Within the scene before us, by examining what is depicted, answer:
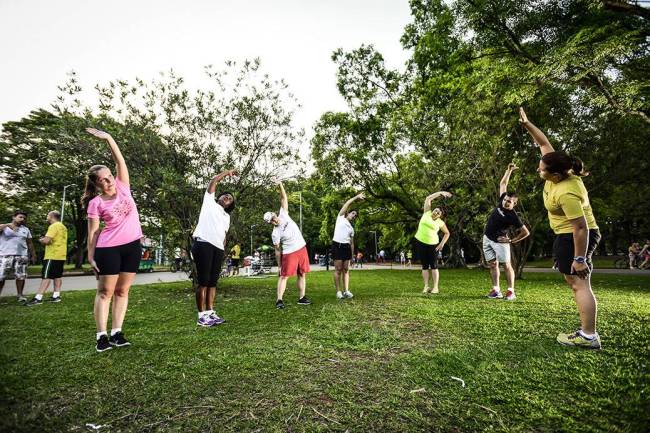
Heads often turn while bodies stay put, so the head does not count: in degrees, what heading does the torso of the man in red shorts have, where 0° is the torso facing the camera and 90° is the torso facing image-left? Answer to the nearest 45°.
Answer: approximately 0°

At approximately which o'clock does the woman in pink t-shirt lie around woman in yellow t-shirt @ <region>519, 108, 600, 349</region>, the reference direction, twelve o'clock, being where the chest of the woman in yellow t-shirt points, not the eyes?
The woman in pink t-shirt is roughly at 11 o'clock from the woman in yellow t-shirt.

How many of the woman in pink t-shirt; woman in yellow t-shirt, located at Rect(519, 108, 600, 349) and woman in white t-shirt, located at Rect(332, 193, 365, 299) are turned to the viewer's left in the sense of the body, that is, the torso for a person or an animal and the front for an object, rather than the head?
1

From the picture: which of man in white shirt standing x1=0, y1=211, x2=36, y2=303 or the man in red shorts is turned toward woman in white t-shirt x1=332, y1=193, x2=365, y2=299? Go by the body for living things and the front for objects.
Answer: the man in white shirt standing

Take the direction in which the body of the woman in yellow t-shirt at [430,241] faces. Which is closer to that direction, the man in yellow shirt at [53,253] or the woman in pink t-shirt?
the woman in pink t-shirt

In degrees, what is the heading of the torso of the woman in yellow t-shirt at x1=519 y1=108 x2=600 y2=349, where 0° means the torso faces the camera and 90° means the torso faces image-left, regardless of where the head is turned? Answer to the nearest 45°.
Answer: approximately 90°

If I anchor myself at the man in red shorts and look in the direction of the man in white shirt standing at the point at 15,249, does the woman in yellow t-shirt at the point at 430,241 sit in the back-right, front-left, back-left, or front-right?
back-right

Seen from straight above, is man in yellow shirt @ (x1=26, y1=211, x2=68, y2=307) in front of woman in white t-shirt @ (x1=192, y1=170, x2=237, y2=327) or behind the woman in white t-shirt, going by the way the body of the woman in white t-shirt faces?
behind

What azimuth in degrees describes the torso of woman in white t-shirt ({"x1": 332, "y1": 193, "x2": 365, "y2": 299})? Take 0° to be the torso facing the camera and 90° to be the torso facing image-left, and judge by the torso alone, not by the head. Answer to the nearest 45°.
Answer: approximately 0°

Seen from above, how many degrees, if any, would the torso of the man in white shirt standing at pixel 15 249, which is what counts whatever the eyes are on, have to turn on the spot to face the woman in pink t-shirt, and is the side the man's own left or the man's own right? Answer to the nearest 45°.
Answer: approximately 45° to the man's own right
